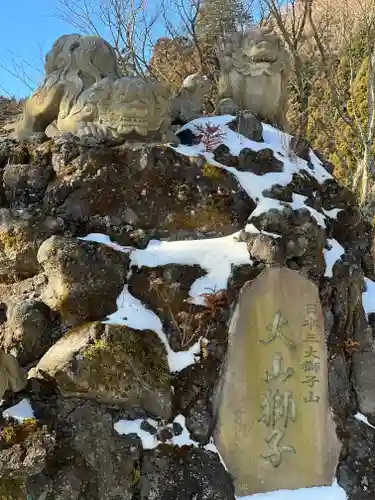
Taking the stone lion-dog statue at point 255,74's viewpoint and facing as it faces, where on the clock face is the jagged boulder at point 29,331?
The jagged boulder is roughly at 1 o'clock from the stone lion-dog statue.

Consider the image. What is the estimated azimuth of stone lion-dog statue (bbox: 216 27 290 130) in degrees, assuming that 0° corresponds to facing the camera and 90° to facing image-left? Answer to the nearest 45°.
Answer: approximately 0°

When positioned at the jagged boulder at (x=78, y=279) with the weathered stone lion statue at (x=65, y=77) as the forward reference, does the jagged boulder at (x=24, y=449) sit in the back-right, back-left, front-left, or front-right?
back-left

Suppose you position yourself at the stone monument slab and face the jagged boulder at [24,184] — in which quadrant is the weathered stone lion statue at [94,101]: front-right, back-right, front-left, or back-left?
front-right

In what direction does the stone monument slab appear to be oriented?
toward the camera

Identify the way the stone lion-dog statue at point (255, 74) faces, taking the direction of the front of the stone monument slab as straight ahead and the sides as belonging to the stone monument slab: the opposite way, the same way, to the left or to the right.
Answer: the same way

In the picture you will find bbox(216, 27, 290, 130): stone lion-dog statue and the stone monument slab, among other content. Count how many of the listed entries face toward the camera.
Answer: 2

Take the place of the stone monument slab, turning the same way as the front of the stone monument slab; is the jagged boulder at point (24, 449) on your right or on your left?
on your right

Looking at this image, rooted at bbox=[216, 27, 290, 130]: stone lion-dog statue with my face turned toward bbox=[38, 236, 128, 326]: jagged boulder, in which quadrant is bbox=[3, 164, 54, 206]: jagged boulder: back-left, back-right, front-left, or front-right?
front-right

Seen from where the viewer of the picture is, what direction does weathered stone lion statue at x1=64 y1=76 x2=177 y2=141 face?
facing the viewer and to the right of the viewer
